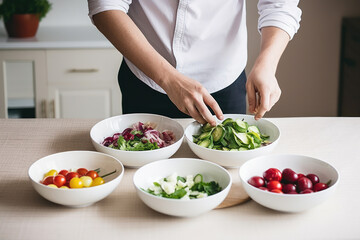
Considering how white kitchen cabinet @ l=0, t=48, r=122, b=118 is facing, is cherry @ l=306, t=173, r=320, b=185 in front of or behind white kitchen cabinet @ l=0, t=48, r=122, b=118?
in front

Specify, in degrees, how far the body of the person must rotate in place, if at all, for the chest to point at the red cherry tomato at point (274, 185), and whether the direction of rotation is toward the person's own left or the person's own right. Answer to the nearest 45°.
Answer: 0° — they already face it

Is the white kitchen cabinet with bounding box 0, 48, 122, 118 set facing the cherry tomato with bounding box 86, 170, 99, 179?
yes

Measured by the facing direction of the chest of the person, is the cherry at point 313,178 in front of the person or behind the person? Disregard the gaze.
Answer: in front

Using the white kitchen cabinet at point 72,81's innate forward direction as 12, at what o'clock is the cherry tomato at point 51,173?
The cherry tomato is roughly at 12 o'clock from the white kitchen cabinet.

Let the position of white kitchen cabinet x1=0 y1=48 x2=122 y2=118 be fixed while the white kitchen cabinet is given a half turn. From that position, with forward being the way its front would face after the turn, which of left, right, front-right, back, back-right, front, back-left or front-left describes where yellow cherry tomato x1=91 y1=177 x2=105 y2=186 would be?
back

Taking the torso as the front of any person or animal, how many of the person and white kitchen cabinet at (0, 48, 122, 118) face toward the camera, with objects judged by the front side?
2

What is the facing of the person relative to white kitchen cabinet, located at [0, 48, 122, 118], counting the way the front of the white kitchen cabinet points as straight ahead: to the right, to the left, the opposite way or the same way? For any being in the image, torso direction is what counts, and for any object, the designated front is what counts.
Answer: the same way

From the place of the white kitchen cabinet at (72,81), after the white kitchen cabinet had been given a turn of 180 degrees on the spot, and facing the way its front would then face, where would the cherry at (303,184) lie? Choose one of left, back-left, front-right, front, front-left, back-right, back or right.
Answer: back

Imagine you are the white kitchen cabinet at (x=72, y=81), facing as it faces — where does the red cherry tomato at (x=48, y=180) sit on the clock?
The red cherry tomato is roughly at 12 o'clock from the white kitchen cabinet.

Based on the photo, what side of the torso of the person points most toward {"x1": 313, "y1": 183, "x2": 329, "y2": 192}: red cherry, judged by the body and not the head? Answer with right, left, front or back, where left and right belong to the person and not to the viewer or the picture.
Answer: front

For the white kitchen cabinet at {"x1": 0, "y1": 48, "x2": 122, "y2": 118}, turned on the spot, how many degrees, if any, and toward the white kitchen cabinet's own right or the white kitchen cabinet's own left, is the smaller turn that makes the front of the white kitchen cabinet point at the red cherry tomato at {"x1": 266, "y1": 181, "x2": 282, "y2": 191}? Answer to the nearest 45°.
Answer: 0° — it already faces it

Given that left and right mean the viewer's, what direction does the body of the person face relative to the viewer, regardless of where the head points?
facing the viewer
